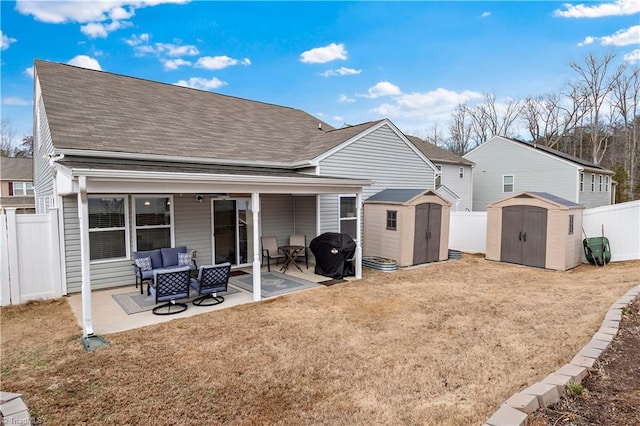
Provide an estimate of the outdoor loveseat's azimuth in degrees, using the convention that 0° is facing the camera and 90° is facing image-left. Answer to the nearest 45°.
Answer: approximately 315°

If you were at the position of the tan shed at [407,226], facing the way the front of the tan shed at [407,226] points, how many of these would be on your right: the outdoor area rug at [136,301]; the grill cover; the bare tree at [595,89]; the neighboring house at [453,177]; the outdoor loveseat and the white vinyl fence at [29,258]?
4

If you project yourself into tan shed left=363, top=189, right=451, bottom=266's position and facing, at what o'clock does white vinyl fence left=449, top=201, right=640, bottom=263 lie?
The white vinyl fence is roughly at 10 o'clock from the tan shed.

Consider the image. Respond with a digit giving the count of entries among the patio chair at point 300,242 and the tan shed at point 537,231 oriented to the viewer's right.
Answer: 0

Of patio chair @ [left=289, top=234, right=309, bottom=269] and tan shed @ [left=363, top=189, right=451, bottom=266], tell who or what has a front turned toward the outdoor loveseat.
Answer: the patio chair

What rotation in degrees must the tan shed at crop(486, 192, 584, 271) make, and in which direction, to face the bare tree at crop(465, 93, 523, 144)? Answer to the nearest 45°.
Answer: approximately 135° to its right

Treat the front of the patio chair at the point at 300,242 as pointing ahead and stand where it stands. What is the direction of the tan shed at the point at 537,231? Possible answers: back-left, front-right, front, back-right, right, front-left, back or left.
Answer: back-left

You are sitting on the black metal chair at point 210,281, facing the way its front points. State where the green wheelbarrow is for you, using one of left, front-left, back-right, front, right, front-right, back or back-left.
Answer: back-right

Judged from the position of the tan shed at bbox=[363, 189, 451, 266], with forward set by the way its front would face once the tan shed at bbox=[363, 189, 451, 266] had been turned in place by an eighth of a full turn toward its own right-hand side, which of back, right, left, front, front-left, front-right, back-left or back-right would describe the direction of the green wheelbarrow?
left

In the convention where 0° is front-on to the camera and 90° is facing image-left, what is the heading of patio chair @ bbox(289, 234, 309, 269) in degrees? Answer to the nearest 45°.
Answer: approximately 45°

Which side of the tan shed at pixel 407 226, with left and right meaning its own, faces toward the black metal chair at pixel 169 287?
right

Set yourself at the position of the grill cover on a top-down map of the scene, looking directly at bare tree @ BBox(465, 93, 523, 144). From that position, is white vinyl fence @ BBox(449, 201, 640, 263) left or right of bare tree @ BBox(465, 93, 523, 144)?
right

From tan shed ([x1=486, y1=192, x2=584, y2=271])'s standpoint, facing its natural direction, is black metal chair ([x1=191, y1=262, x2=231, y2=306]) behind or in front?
in front

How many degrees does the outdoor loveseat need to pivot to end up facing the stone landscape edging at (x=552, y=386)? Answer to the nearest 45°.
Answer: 0° — it already faces it
